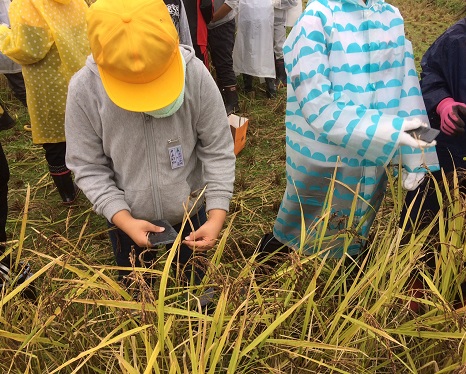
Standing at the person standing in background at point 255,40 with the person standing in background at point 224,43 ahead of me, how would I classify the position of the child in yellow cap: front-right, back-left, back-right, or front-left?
front-left

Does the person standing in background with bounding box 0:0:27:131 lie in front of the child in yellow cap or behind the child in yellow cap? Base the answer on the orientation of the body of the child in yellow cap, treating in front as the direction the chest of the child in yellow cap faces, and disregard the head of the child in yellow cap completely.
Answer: behind

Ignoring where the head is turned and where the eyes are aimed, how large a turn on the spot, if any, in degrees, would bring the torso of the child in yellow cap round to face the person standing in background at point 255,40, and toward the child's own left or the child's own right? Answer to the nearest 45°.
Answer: approximately 180°

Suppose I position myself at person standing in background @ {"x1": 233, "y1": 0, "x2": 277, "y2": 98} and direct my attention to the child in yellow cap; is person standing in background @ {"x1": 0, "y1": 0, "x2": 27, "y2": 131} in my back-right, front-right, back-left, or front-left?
front-right

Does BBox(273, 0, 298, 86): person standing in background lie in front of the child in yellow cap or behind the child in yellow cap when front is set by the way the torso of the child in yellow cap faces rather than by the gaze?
behind

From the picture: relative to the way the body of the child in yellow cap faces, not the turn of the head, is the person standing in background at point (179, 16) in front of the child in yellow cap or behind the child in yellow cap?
behind

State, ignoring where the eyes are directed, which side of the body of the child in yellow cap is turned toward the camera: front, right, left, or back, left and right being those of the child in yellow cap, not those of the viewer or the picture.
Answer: front

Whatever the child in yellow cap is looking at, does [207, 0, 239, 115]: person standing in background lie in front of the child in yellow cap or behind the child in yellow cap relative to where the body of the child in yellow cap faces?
behind

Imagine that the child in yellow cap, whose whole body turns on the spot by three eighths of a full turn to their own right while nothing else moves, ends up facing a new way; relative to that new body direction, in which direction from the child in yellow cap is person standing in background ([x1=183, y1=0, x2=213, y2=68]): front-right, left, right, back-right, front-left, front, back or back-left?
front-right

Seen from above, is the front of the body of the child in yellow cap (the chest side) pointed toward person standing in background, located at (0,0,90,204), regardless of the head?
no
